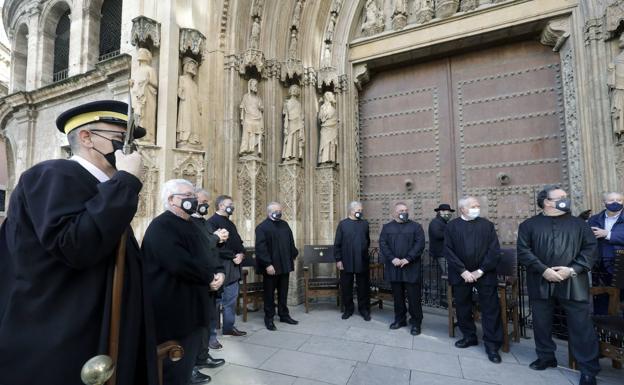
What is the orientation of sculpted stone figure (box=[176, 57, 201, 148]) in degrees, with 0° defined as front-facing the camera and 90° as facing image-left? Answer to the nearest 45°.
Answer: approximately 315°

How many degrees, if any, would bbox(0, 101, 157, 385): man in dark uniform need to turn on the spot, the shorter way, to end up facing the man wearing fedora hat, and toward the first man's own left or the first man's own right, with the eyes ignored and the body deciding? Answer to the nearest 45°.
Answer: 0° — they already face them

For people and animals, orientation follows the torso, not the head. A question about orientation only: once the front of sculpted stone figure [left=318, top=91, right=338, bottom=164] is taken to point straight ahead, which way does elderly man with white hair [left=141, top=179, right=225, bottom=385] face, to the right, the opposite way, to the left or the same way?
to the left

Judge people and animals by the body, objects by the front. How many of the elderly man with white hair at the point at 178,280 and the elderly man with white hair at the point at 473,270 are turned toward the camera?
1

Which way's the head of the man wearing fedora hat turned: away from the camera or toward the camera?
toward the camera

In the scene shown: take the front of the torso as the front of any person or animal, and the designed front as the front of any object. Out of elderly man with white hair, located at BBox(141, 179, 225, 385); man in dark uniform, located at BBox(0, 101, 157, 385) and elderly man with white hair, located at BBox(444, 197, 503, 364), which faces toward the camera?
elderly man with white hair, located at BBox(444, 197, 503, 364)

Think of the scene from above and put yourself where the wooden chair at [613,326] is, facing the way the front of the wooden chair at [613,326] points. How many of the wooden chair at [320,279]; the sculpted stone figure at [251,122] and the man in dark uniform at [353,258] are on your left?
0

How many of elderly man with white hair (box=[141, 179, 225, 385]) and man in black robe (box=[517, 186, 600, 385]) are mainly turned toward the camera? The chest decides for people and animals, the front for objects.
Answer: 1

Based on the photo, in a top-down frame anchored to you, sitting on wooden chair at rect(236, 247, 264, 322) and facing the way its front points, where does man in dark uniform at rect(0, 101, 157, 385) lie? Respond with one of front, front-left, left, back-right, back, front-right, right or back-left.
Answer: front-right

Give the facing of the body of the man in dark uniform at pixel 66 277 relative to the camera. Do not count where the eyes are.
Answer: to the viewer's right

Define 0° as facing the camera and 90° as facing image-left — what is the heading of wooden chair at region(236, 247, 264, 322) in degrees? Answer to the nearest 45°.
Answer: approximately 315°

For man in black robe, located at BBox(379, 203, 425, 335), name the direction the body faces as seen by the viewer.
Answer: toward the camera

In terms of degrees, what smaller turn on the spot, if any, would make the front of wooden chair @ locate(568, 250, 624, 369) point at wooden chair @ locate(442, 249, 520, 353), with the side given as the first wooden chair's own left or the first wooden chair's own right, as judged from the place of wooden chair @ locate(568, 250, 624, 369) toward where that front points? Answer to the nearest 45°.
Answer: approximately 90° to the first wooden chair's own right

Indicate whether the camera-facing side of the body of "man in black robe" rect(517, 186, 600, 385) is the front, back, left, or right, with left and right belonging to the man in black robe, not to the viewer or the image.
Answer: front

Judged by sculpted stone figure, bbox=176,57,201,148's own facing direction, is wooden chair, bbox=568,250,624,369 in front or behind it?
in front
